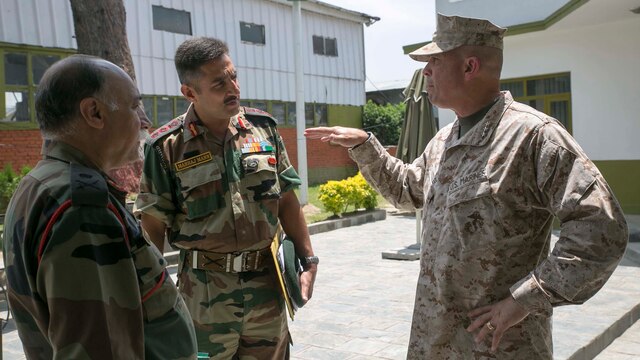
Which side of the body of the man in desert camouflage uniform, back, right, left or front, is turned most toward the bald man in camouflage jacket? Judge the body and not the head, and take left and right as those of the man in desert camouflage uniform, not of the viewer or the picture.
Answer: front

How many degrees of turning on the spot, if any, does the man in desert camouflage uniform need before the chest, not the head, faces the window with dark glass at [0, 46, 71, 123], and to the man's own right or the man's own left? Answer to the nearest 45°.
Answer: approximately 90° to the man's own right

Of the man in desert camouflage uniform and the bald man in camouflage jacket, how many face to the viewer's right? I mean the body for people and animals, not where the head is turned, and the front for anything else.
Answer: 1

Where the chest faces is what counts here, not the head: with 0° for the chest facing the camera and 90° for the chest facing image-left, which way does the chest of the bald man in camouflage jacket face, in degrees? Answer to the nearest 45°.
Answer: approximately 270°

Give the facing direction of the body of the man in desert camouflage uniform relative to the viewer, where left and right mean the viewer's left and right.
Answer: facing the viewer and to the left of the viewer

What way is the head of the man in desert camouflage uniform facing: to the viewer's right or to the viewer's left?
to the viewer's left

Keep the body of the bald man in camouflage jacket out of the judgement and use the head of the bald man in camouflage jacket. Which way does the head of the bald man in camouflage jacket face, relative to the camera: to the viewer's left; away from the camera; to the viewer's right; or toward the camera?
to the viewer's right

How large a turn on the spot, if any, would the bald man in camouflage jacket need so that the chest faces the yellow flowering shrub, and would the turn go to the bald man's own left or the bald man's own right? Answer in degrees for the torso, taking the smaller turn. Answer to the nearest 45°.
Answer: approximately 45° to the bald man's own left

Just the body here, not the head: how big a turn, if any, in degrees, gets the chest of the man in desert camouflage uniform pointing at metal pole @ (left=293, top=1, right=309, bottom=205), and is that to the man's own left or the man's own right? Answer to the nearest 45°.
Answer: approximately 135° to the man's own right

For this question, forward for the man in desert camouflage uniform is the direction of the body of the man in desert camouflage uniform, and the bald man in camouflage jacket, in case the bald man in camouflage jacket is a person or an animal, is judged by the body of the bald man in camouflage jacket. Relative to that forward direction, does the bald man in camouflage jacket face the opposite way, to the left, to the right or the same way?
the opposite way

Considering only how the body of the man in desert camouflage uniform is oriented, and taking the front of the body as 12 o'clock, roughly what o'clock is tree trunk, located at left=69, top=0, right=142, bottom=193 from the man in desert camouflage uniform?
The tree trunk is roughly at 3 o'clock from the man in desert camouflage uniform.

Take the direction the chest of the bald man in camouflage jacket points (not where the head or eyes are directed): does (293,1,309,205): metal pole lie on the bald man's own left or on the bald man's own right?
on the bald man's own left
